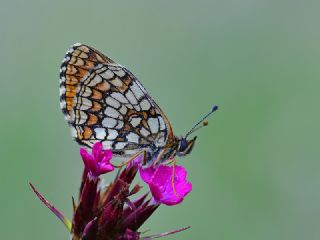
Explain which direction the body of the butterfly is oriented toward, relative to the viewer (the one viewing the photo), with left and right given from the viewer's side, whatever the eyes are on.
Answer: facing to the right of the viewer
